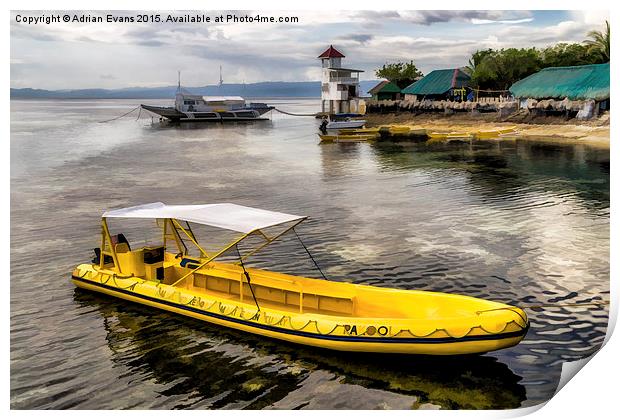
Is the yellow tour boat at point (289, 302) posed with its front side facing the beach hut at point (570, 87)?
no

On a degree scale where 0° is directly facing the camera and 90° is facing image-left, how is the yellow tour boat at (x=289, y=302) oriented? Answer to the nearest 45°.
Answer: approximately 315°
